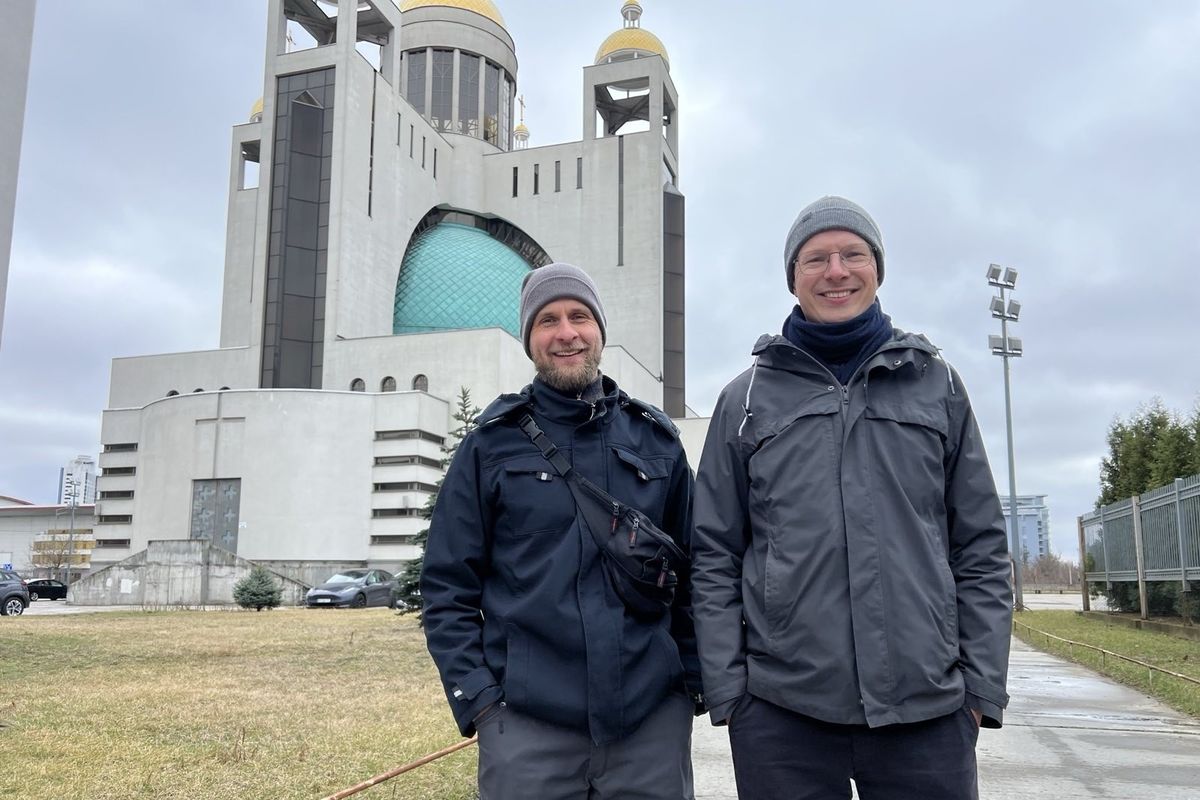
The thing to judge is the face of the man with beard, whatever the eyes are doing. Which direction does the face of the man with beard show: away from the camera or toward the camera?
toward the camera

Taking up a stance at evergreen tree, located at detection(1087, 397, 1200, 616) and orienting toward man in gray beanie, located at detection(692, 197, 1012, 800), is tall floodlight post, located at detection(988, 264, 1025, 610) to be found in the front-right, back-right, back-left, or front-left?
back-right

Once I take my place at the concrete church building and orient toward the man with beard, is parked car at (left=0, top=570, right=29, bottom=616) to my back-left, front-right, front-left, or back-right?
front-right

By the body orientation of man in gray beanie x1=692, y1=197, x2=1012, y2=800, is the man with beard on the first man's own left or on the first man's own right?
on the first man's own right

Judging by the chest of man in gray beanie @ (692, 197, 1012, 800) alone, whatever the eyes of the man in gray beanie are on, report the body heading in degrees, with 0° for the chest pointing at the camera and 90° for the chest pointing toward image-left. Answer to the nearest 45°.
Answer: approximately 0°

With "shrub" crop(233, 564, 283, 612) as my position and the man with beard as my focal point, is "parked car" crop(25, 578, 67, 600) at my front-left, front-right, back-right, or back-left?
back-right

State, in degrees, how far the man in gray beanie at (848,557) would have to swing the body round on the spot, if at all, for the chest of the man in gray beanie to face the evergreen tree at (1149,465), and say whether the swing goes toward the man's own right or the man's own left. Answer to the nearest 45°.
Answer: approximately 180°
